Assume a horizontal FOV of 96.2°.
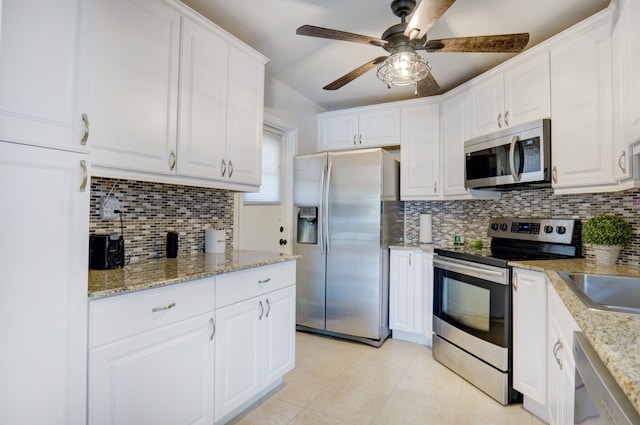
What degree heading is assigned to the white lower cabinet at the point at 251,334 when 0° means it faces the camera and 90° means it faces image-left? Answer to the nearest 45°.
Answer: approximately 315°

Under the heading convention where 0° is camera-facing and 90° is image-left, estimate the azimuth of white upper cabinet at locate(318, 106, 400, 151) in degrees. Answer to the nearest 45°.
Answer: approximately 45°

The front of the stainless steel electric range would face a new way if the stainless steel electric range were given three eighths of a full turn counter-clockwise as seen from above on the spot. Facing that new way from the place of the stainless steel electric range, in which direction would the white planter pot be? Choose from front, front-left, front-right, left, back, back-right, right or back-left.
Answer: front

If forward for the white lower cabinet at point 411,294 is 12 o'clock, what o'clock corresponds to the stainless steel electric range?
The stainless steel electric range is roughly at 9 o'clock from the white lower cabinet.

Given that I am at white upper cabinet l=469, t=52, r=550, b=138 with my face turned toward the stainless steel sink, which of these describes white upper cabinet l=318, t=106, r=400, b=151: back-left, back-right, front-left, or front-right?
back-right

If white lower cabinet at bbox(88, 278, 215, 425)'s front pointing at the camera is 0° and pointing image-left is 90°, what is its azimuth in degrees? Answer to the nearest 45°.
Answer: approximately 315°
